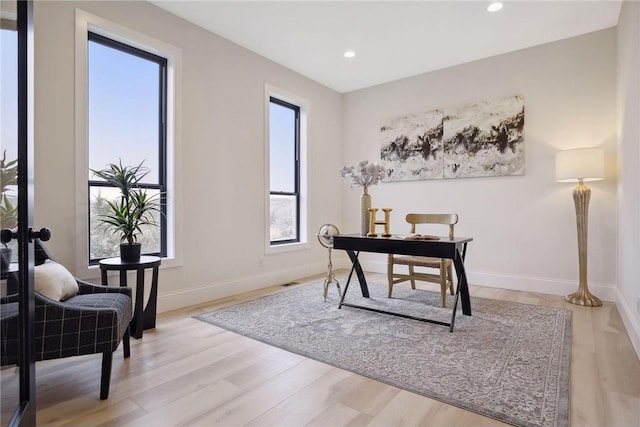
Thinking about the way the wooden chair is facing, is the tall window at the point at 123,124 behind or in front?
in front

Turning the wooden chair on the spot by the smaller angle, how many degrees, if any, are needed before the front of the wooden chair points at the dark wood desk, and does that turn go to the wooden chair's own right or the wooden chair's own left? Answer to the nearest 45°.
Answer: approximately 45° to the wooden chair's own left

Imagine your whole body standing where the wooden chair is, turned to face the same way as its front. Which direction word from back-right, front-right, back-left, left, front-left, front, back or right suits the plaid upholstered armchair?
front

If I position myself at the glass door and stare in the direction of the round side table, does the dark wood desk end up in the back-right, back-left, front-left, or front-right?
front-right

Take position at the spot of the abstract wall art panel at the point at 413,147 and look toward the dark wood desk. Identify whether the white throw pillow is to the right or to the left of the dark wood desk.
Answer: right

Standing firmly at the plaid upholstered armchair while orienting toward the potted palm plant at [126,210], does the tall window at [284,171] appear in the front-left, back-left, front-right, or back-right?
front-right

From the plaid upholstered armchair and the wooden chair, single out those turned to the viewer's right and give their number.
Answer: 1

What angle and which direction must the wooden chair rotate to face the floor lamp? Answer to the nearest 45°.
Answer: approximately 135° to its left

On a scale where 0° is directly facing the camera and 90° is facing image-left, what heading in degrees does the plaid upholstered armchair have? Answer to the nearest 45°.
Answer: approximately 270°

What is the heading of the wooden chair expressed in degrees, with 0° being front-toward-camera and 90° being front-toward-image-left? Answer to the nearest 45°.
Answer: approximately 45°

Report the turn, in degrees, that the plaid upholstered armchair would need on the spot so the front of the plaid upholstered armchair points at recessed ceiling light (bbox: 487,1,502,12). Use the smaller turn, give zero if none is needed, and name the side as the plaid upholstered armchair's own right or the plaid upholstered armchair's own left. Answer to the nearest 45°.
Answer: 0° — it already faces it

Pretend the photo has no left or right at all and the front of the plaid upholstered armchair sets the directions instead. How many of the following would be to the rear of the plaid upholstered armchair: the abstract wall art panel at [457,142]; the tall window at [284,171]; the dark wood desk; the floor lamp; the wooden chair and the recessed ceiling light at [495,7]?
0

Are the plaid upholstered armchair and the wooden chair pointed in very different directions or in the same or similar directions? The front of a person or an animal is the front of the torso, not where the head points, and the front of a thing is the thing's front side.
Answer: very different directions

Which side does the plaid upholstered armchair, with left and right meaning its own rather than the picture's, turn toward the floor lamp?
front

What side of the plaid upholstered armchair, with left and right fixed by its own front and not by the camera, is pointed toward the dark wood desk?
front
